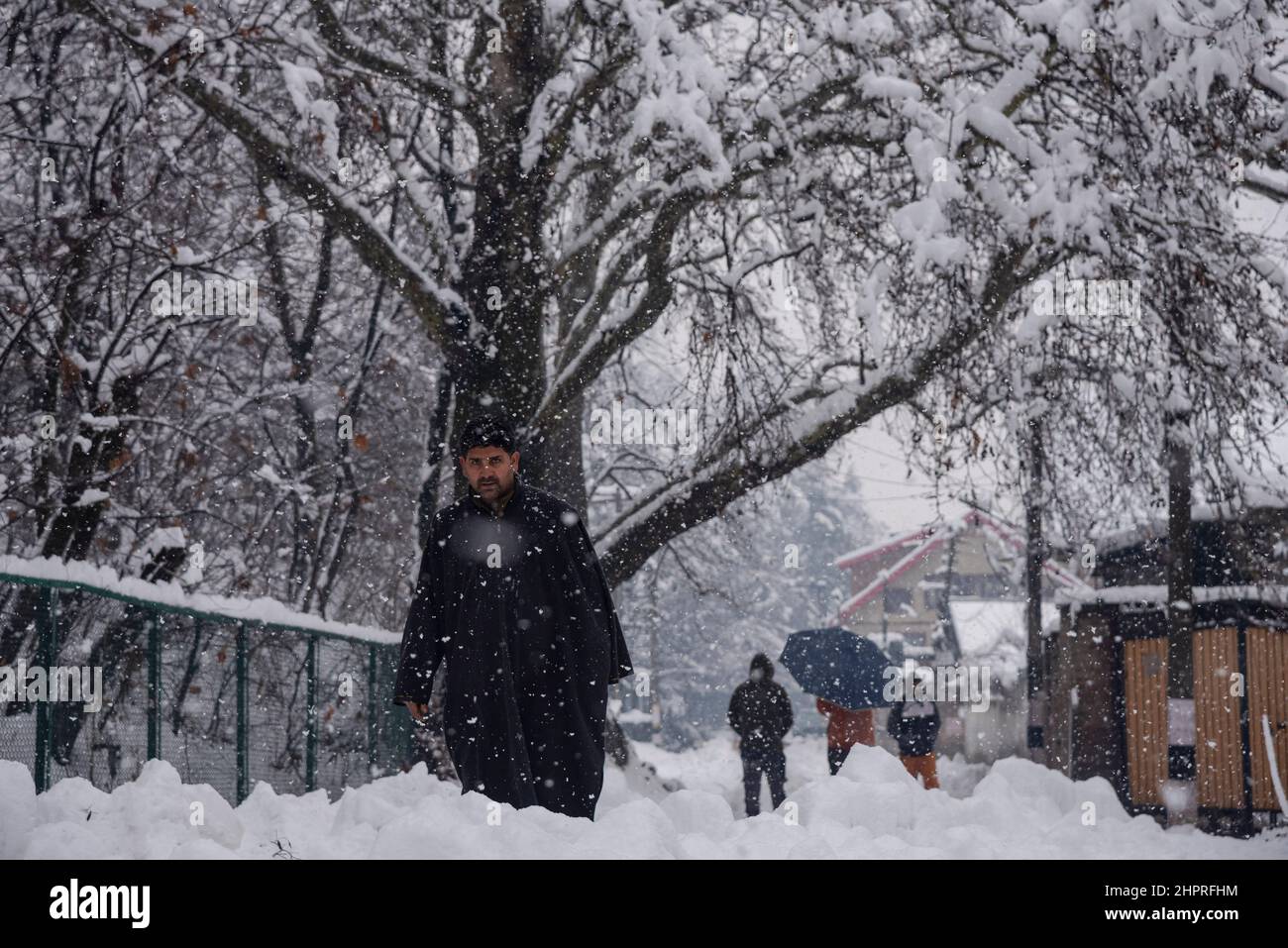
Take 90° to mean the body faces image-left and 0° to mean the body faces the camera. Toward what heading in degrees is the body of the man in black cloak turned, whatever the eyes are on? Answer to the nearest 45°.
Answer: approximately 0°

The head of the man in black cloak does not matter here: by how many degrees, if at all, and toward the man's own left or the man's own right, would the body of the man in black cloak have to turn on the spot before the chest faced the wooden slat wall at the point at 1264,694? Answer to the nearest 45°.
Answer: approximately 135° to the man's own left

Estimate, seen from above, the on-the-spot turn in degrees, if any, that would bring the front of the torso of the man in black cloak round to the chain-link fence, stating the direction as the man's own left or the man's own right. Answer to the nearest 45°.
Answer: approximately 135° to the man's own right

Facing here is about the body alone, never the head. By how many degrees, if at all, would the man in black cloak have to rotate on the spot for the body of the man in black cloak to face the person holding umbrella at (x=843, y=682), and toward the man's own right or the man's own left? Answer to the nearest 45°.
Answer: approximately 180°

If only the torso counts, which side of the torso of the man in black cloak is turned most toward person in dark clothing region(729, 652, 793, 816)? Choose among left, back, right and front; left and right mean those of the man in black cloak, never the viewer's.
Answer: back
